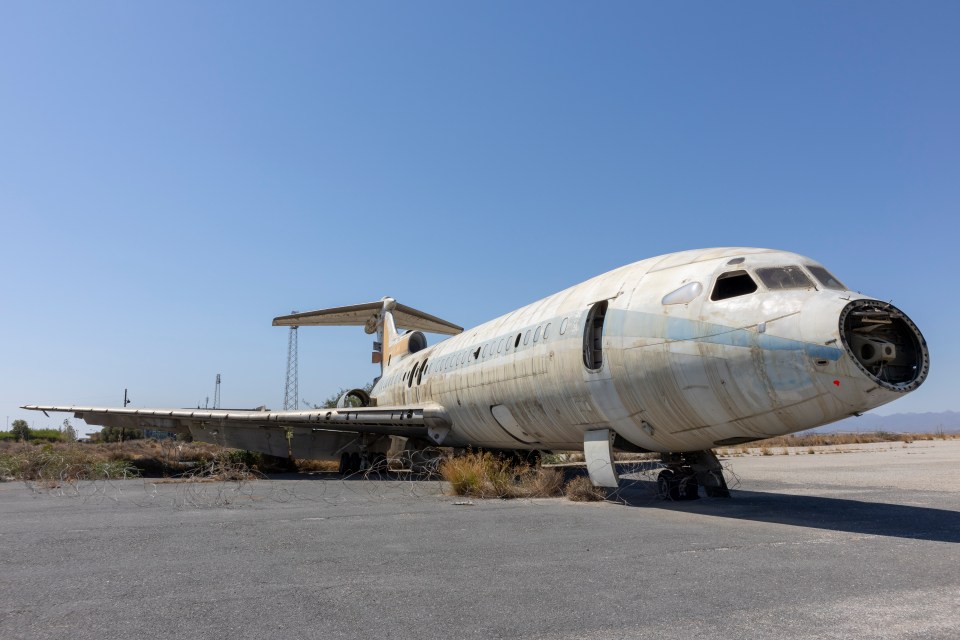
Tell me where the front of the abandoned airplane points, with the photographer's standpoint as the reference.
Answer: facing the viewer and to the right of the viewer
